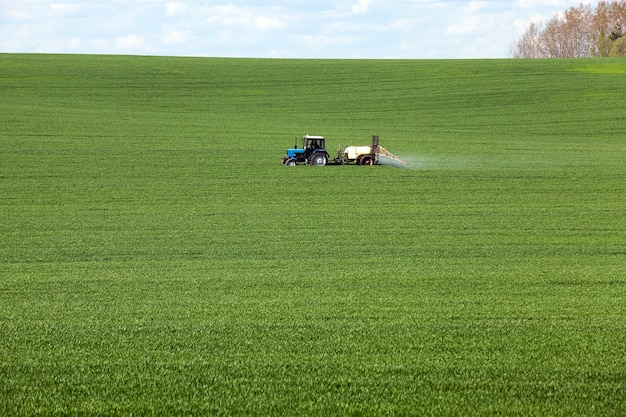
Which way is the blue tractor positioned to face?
to the viewer's left

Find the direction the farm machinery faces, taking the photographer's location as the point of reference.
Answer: facing to the left of the viewer
